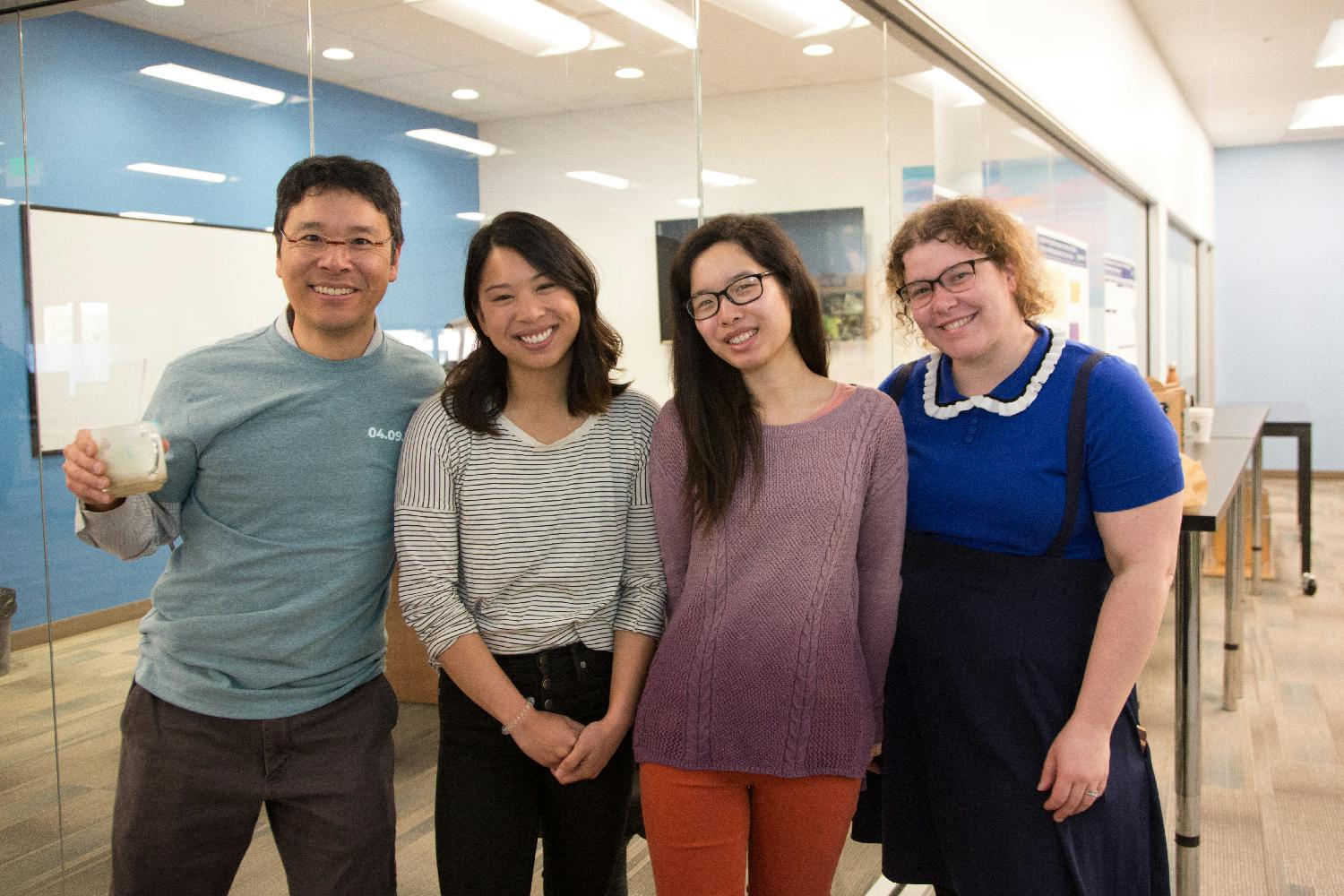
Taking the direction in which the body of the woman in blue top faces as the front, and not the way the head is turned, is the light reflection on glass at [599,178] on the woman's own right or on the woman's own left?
on the woman's own right

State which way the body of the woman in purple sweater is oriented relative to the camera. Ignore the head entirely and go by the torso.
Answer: toward the camera

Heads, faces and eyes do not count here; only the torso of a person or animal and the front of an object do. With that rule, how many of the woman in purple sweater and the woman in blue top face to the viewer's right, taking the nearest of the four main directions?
0

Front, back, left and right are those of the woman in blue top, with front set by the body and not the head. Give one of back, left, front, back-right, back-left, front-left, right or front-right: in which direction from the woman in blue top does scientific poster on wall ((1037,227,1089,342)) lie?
back-right

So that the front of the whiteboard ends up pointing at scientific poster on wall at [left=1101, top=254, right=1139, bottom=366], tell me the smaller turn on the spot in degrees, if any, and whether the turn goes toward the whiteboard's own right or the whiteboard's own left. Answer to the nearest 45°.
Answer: approximately 90° to the whiteboard's own left

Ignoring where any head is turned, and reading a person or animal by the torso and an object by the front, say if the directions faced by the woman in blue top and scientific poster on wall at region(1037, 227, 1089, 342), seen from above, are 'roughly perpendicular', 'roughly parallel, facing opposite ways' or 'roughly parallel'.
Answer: roughly perpendicular

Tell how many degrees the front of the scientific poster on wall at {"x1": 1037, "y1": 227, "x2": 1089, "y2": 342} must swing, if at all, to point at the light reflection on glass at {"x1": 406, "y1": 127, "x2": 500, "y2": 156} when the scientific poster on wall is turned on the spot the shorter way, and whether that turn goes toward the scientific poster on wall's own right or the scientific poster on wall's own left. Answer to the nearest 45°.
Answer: approximately 45° to the scientific poster on wall's own right

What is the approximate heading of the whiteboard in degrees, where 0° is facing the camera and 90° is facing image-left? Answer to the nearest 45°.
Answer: approximately 315°
